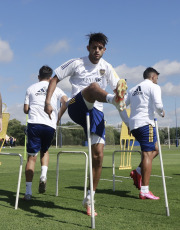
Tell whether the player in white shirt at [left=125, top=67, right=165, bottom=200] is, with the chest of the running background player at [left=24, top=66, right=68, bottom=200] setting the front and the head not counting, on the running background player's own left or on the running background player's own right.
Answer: on the running background player's own right

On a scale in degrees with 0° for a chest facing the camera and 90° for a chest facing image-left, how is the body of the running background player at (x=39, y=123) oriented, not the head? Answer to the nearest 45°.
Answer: approximately 180°

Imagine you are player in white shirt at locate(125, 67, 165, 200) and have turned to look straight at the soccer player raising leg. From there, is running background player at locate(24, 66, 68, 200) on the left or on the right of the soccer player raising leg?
right

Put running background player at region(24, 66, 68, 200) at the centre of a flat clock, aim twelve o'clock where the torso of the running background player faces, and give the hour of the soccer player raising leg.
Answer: The soccer player raising leg is roughly at 5 o'clock from the running background player.

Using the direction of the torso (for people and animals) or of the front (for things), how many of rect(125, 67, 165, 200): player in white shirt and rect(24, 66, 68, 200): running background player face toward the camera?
0

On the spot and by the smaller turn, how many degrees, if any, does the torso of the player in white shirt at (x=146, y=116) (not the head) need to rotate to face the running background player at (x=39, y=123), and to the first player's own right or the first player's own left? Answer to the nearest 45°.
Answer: approximately 135° to the first player's own left

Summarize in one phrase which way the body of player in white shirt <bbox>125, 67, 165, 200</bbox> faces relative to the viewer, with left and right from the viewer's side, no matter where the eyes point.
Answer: facing away from the viewer and to the right of the viewer

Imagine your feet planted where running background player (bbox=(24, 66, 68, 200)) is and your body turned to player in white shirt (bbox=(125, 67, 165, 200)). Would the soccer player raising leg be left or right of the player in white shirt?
right
